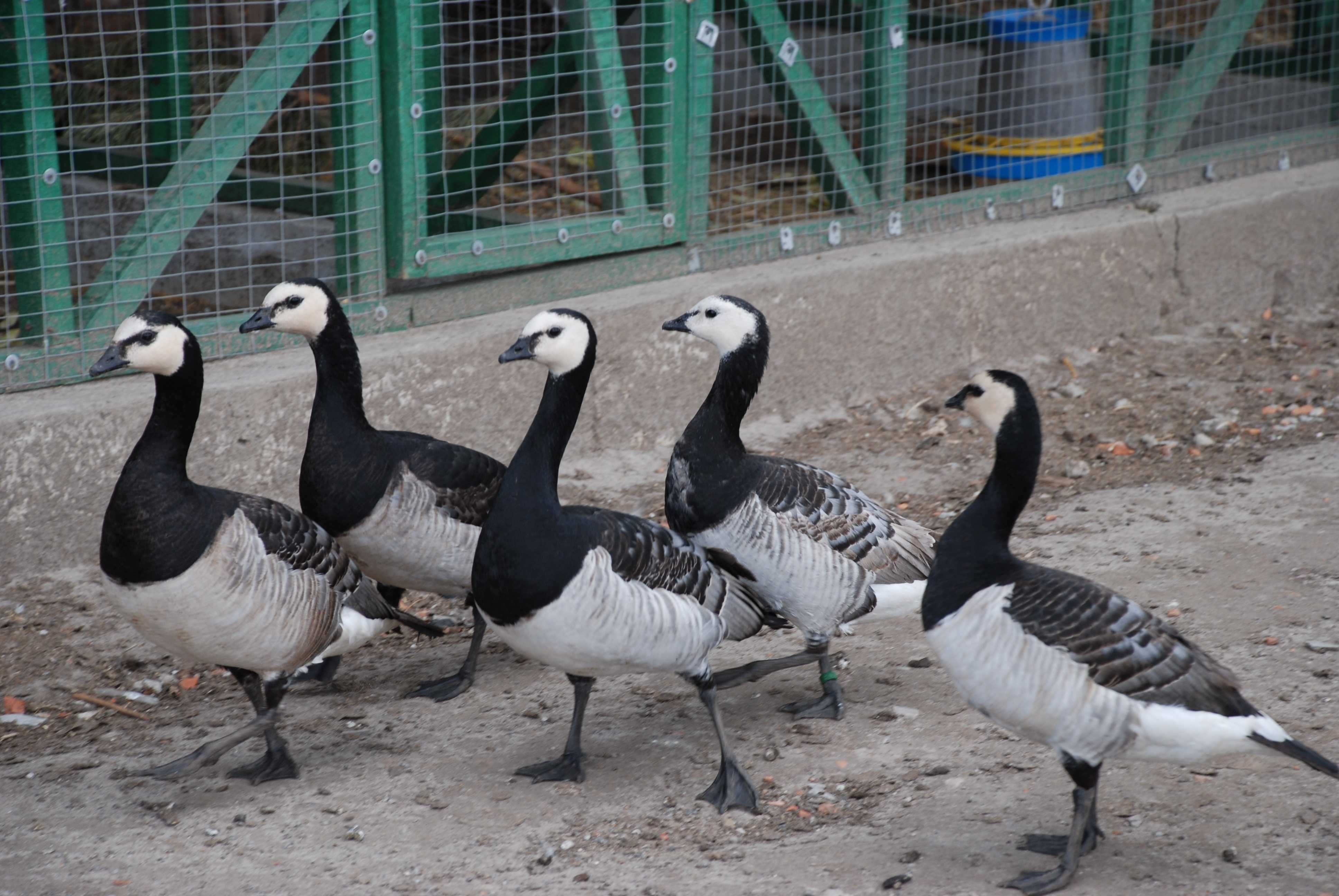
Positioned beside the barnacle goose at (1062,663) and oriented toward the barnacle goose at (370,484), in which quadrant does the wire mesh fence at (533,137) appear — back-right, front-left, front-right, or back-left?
front-right

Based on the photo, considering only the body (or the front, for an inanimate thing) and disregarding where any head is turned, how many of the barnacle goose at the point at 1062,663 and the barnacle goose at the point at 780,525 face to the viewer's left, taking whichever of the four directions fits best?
2

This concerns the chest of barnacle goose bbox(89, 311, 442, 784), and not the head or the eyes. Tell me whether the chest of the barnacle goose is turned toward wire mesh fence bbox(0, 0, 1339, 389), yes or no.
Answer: no

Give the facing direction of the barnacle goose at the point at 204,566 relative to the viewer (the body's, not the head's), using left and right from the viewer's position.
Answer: facing the viewer and to the left of the viewer

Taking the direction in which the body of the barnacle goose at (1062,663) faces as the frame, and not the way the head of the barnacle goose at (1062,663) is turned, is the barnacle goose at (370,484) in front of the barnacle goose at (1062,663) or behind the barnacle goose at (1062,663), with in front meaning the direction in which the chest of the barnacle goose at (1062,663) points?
in front

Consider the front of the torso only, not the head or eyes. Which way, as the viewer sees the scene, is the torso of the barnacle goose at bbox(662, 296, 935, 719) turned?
to the viewer's left

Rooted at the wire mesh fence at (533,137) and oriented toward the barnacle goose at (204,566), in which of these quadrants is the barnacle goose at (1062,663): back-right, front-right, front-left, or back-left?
front-left

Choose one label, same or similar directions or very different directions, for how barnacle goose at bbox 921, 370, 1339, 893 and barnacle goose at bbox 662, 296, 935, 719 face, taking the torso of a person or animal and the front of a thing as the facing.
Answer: same or similar directions

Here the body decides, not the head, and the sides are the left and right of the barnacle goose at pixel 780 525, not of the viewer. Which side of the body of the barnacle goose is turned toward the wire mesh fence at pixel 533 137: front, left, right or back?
right

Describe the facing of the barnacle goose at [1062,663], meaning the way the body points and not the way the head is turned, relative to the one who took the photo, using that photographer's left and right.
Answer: facing to the left of the viewer

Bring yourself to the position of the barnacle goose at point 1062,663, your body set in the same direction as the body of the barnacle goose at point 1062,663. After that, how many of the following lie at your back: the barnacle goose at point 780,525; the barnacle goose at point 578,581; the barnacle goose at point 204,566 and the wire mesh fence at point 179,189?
0

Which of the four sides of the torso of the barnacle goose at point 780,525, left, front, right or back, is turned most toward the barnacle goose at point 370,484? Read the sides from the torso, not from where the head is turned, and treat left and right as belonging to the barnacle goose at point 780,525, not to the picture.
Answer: front

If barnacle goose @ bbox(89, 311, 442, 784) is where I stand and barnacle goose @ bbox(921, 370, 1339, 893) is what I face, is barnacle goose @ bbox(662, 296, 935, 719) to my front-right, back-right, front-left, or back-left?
front-left

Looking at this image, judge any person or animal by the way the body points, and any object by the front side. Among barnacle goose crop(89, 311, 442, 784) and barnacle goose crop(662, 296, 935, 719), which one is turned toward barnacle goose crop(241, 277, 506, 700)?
barnacle goose crop(662, 296, 935, 719)

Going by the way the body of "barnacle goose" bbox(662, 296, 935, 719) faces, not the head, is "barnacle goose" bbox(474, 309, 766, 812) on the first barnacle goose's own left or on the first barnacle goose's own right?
on the first barnacle goose's own left

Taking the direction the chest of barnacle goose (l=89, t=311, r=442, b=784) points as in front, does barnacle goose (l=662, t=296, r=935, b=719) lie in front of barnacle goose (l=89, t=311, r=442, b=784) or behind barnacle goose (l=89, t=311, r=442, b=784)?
behind

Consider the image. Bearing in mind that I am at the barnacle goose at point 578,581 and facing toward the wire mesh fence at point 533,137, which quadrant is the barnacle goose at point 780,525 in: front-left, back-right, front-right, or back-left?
front-right
